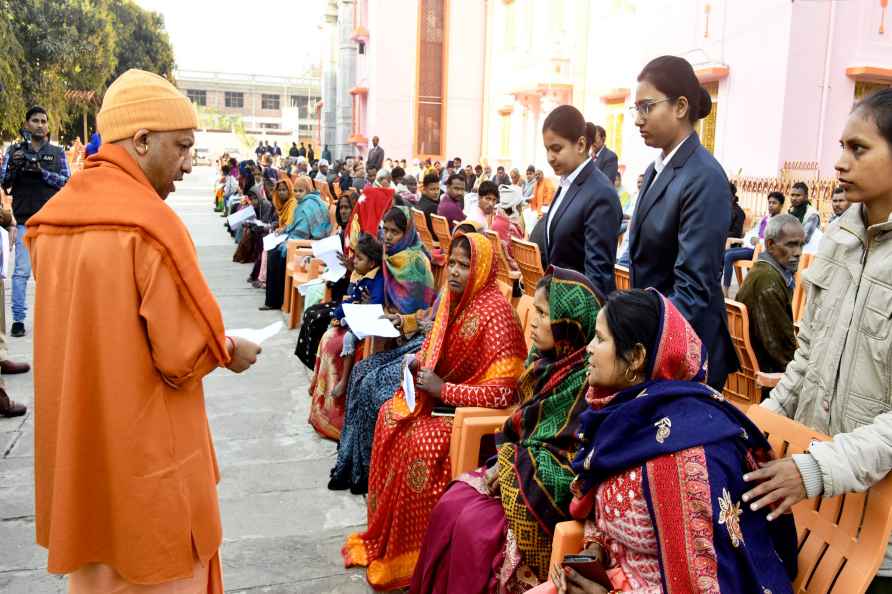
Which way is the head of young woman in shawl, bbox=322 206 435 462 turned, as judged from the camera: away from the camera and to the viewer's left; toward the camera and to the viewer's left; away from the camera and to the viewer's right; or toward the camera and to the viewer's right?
toward the camera and to the viewer's left

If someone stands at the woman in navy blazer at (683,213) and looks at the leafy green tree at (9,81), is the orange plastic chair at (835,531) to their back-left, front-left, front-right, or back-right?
back-left

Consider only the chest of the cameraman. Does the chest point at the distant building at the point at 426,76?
no

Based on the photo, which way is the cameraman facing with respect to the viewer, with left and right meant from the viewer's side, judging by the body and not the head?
facing the viewer

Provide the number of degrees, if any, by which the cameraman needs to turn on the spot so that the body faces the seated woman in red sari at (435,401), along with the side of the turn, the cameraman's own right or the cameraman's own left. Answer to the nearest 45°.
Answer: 0° — they already face them

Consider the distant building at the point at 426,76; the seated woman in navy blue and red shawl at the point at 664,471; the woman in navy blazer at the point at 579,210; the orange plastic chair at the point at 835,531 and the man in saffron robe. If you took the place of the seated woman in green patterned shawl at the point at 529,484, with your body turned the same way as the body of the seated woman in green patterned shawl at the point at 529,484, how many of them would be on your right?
2

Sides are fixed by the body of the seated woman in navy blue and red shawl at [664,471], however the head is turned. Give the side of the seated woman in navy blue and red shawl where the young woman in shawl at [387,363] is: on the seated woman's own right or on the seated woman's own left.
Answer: on the seated woman's own right

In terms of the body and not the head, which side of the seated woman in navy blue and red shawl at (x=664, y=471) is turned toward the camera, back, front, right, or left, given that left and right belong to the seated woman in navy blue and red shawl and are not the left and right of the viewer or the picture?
left

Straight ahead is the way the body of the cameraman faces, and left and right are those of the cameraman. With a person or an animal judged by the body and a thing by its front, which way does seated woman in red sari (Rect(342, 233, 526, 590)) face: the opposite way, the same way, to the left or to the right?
to the right

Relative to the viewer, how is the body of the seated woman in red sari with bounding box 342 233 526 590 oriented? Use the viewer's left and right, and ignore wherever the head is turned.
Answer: facing the viewer and to the left of the viewer

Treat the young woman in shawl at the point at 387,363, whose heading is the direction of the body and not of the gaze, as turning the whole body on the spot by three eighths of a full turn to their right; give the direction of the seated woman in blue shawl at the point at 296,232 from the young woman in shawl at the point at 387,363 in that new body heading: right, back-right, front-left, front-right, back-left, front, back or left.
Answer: front

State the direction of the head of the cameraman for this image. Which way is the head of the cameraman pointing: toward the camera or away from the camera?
toward the camera

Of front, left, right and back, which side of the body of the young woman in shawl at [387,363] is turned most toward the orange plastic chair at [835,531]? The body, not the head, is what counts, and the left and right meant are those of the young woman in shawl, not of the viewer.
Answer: left

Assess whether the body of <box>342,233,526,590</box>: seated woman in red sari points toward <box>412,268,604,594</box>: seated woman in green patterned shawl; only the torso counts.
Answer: no

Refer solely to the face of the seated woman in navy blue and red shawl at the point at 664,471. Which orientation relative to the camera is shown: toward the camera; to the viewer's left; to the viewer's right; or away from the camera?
to the viewer's left

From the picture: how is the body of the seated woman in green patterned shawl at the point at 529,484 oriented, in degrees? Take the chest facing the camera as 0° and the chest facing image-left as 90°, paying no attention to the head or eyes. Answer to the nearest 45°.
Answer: approximately 90°

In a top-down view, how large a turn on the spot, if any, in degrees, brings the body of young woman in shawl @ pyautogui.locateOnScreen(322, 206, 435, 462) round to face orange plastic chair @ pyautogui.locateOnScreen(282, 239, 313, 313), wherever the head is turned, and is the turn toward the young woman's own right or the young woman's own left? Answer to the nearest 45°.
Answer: approximately 135° to the young woman's own right
